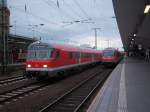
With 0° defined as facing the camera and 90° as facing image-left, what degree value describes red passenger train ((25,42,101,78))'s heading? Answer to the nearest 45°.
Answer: approximately 45°
